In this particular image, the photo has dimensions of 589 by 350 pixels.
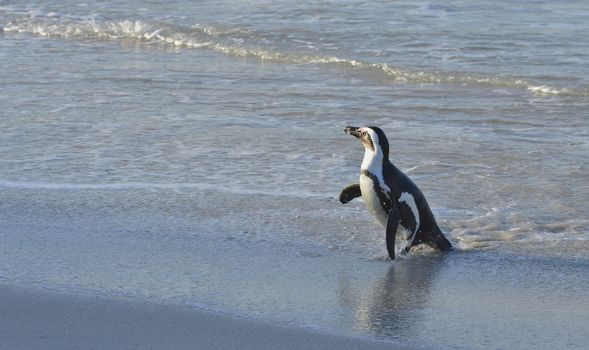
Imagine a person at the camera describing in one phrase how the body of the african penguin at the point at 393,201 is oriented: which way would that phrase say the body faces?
to the viewer's left

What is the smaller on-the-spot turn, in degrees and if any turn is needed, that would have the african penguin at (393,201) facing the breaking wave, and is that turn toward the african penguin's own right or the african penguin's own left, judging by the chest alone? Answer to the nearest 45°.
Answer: approximately 90° to the african penguin's own right
